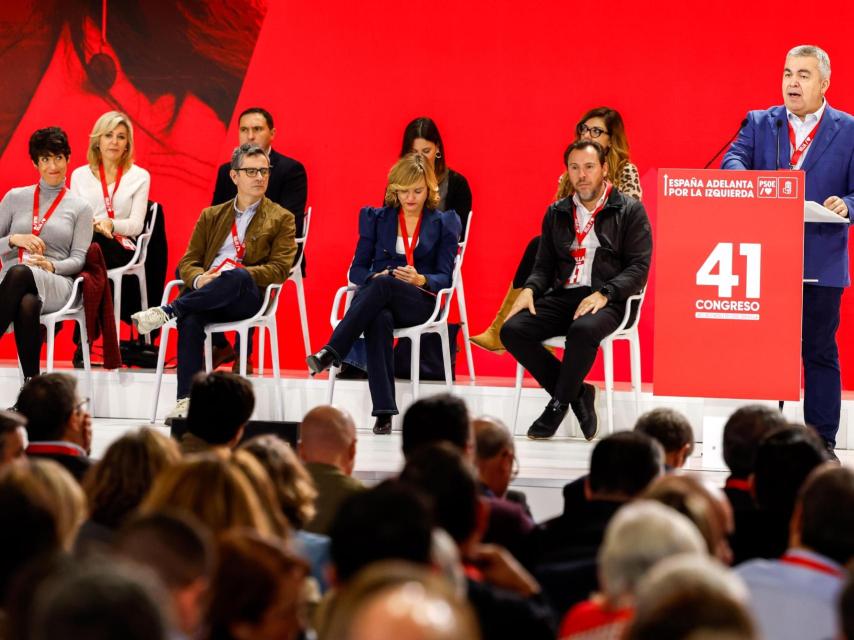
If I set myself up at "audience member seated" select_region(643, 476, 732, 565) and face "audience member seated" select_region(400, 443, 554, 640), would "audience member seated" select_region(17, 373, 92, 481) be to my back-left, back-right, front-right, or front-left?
front-right

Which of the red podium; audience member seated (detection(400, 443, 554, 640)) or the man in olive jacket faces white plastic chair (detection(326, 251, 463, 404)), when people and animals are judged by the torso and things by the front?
the audience member seated

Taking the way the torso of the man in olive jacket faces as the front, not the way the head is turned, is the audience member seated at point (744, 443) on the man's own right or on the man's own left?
on the man's own left

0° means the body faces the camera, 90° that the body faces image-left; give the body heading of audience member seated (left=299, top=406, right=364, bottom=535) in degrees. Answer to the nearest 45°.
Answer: approximately 180°

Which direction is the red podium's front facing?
toward the camera

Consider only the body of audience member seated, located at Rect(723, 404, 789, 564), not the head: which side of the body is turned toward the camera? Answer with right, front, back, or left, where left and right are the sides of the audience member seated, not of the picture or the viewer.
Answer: back

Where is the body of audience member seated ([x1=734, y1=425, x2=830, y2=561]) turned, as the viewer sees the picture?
away from the camera

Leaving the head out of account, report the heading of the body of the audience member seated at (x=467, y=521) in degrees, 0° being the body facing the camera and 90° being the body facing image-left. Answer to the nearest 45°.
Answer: approximately 180°

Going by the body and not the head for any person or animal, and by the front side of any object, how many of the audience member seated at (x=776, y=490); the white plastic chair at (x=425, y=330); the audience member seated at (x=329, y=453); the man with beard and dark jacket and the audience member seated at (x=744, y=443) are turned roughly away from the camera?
3

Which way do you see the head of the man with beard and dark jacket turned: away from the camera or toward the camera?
toward the camera

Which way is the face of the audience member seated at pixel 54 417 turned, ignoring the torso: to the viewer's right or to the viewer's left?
to the viewer's right

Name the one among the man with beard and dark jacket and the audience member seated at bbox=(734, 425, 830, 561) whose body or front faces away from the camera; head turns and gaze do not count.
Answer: the audience member seated

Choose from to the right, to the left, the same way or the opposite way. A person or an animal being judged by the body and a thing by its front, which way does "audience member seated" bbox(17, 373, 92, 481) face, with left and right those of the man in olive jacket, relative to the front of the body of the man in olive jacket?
the opposite way

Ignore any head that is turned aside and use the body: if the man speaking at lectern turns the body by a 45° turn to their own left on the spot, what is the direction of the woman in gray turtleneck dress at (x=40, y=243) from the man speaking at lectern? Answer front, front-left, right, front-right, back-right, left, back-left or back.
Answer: right

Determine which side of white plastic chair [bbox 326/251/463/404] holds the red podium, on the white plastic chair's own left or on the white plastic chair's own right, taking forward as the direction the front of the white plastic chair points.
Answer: on the white plastic chair's own left

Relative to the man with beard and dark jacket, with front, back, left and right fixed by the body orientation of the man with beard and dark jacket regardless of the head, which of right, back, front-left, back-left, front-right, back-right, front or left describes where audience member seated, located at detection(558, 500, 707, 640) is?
front-left

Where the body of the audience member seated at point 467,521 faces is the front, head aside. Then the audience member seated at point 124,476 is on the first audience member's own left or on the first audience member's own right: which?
on the first audience member's own left

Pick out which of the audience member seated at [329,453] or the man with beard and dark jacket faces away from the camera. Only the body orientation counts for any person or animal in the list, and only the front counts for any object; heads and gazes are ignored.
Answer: the audience member seated

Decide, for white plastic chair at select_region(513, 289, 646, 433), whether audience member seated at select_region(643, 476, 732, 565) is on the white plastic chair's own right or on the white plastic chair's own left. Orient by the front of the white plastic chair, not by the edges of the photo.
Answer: on the white plastic chair's own left

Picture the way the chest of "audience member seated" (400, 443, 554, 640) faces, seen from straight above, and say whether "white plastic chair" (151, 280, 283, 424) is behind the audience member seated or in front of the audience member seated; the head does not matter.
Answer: in front
